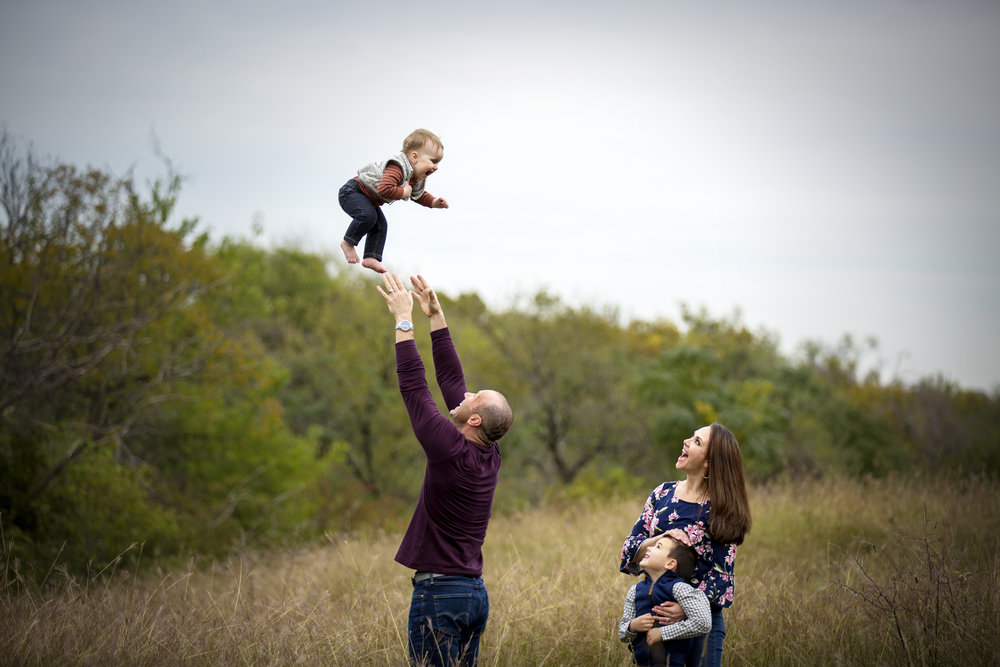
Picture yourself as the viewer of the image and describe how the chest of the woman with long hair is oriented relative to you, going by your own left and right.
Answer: facing the viewer and to the left of the viewer

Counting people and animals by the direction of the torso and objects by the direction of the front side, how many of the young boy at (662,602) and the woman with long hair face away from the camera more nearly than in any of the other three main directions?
0

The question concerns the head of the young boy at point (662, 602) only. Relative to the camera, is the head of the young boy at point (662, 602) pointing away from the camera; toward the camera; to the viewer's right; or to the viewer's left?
to the viewer's left
